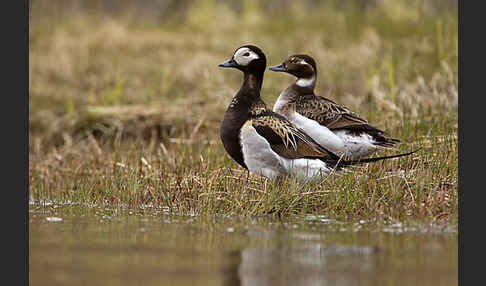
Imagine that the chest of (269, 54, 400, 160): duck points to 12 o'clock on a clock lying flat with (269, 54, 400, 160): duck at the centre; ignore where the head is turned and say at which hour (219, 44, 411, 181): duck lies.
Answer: (219, 44, 411, 181): duck is roughly at 10 o'clock from (269, 54, 400, 160): duck.

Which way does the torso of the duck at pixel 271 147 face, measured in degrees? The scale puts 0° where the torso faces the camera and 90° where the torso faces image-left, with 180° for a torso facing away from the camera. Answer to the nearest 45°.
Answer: approximately 90°

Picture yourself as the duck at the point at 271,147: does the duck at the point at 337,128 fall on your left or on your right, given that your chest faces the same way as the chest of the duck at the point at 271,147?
on your right

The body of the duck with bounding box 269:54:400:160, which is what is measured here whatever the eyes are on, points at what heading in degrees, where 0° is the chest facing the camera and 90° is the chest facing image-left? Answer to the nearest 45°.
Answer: approximately 90°

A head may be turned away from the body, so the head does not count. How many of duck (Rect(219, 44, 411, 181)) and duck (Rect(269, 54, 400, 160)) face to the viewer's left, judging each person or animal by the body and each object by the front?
2
